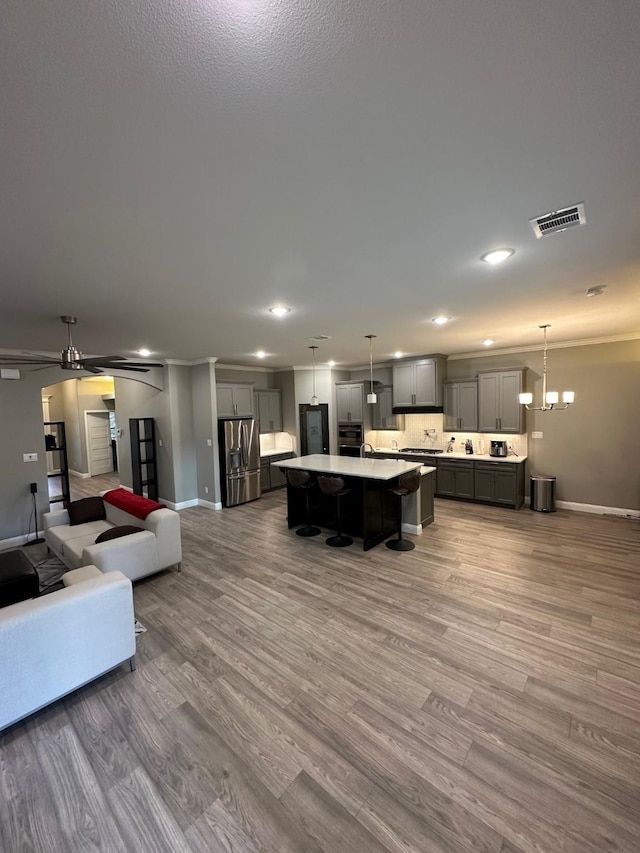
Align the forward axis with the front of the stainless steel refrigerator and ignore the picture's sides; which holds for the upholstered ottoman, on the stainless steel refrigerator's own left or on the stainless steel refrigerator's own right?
on the stainless steel refrigerator's own right

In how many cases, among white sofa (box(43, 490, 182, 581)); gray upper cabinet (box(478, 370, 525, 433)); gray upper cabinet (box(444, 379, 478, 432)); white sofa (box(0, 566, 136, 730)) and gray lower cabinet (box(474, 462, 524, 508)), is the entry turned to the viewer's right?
0

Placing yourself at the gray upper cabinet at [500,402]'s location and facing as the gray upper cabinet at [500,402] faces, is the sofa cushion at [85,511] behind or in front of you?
in front

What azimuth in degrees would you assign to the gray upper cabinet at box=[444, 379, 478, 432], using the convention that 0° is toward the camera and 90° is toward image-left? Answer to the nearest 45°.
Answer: approximately 45°

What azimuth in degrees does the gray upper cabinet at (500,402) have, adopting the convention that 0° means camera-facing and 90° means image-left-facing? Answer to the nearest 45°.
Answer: approximately 45°

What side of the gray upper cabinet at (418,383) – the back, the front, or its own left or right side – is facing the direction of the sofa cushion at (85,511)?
front

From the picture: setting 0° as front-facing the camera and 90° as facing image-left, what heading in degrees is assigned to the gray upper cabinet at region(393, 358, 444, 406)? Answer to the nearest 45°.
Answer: approximately 45°

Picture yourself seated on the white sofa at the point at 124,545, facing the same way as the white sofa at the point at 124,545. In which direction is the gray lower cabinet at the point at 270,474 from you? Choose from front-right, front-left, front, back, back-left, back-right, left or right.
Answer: back

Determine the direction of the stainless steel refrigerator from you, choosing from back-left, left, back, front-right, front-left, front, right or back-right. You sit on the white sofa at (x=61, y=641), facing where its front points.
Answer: right

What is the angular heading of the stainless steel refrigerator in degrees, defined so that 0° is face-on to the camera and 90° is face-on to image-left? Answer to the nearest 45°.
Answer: approximately 315°

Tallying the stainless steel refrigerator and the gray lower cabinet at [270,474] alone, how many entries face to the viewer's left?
0

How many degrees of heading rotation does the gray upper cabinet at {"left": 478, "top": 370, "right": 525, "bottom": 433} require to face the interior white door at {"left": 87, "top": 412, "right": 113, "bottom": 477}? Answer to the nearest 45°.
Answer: approximately 45° to its right

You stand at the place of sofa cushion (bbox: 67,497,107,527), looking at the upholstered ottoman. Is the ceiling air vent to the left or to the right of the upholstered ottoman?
left

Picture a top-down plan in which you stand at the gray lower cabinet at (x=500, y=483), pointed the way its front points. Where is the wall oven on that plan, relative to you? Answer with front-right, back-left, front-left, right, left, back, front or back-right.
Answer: front-right

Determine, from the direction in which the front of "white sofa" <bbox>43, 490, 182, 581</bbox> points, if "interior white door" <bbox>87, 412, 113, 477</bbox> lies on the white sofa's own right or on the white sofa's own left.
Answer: on the white sofa's own right

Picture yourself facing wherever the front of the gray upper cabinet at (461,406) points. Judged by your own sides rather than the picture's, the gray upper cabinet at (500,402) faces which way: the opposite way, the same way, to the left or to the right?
the same way

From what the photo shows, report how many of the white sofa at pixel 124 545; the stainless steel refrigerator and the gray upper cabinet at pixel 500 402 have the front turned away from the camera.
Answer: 0
